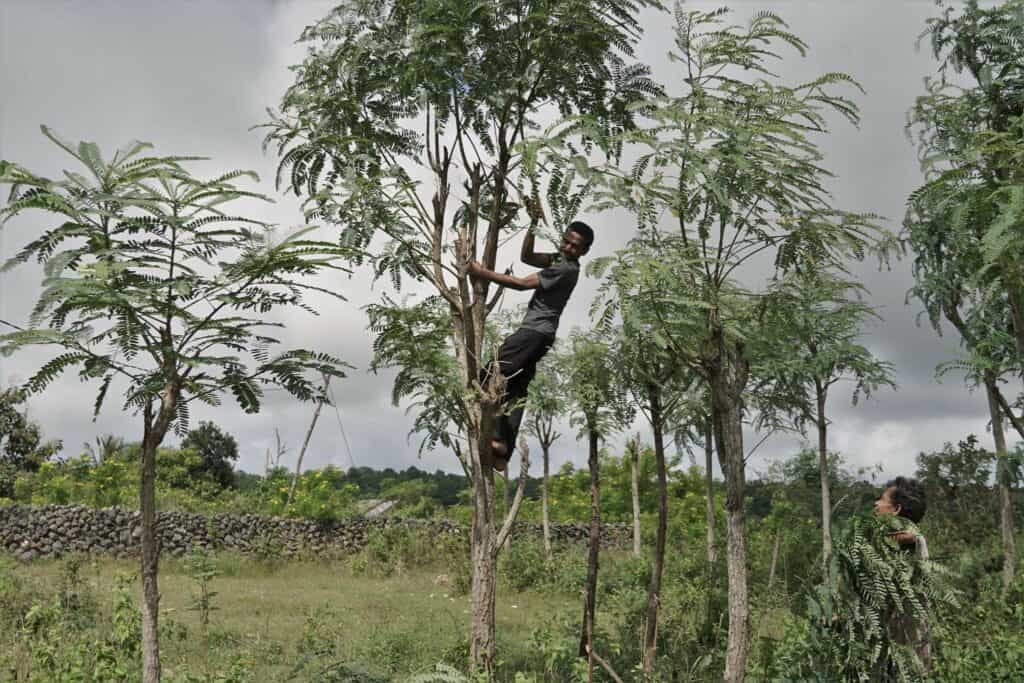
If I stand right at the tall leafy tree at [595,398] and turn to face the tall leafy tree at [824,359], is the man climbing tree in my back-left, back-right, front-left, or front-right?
back-right

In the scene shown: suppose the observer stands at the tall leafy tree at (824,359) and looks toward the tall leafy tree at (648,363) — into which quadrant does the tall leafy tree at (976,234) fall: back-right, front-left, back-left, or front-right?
back-left

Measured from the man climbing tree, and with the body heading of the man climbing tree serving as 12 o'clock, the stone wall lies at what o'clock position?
The stone wall is roughly at 2 o'clock from the man climbing tree.

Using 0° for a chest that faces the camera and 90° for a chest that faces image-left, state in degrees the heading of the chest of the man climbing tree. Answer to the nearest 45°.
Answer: approximately 90°

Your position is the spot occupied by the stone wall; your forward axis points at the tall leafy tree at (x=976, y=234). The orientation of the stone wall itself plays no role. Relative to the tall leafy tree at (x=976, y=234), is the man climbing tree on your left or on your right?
right

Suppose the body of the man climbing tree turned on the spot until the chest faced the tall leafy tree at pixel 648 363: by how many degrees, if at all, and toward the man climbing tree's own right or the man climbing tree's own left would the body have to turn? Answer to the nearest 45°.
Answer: approximately 135° to the man climbing tree's own right
